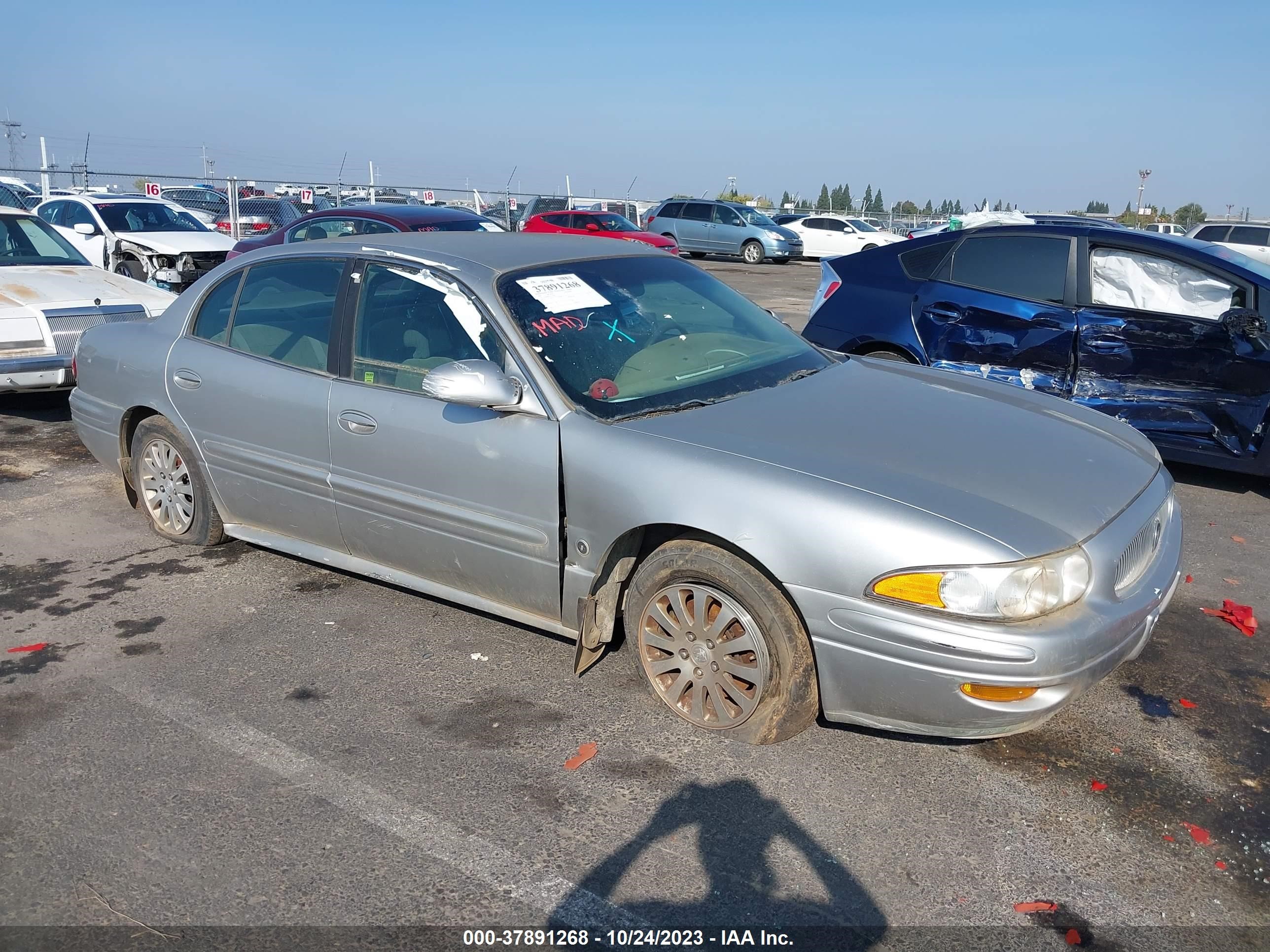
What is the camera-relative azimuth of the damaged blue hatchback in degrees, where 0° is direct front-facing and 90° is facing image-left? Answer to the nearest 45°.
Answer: approximately 270°

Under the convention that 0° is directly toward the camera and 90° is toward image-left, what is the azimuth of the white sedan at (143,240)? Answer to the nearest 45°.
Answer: approximately 315°

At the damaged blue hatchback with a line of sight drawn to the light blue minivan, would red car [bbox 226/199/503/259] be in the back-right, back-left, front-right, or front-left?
front-left

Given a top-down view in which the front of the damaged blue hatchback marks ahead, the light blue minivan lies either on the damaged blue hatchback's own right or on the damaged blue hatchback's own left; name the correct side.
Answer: on the damaged blue hatchback's own left

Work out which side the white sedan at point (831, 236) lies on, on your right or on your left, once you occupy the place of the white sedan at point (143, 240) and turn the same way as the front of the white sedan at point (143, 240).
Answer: on your left

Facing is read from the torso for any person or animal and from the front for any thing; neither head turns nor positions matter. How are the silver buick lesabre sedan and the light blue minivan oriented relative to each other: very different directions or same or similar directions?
same or similar directions

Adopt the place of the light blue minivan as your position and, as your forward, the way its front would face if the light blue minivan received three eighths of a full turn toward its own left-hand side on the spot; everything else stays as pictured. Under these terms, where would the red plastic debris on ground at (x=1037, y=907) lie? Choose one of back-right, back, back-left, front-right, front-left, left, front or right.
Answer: back

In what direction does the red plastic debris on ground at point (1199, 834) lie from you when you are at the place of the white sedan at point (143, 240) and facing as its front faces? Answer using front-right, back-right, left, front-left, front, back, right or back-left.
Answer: front-right

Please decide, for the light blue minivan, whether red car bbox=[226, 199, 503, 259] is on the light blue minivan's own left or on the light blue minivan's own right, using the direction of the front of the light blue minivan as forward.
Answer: on the light blue minivan's own right

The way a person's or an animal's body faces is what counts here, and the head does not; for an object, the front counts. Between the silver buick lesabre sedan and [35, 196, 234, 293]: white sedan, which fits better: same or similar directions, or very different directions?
same or similar directions

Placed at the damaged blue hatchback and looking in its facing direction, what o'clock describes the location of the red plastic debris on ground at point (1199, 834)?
The red plastic debris on ground is roughly at 3 o'clock from the damaged blue hatchback.

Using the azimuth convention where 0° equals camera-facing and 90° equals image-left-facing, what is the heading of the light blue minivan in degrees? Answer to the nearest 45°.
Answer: approximately 315°

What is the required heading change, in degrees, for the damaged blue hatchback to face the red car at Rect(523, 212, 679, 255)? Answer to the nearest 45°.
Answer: approximately 135° to its left

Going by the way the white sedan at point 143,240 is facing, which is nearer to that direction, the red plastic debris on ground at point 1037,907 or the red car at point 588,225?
the red plastic debris on ground

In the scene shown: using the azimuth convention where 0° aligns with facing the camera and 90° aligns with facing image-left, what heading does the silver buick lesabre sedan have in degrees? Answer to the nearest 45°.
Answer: approximately 315°
